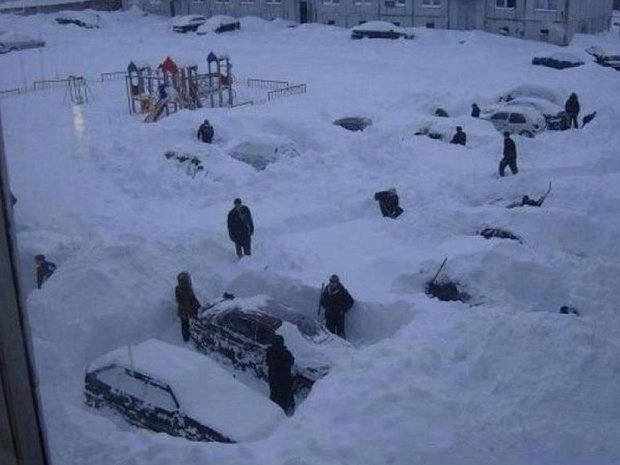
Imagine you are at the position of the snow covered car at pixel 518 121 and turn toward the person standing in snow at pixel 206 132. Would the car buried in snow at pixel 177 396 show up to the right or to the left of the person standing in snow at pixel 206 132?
left

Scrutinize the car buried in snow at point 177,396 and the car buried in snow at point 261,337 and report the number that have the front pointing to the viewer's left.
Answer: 0

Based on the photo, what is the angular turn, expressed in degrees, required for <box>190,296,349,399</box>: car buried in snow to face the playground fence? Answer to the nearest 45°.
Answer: approximately 135° to its left

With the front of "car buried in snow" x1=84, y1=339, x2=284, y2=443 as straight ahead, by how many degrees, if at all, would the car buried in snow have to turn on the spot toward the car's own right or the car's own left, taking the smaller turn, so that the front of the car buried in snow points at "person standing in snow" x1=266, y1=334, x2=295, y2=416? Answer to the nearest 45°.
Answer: approximately 45° to the car's own left

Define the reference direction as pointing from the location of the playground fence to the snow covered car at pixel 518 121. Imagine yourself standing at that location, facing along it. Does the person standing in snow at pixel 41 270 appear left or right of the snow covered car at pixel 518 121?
right

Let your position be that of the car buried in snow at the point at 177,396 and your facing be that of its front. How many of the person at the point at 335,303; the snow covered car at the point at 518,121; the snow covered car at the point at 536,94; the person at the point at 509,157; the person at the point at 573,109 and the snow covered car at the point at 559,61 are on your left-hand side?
6

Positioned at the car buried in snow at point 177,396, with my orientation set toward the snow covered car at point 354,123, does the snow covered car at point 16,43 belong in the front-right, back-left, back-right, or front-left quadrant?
front-left

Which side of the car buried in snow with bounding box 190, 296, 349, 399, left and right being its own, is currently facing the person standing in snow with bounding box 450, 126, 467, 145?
left

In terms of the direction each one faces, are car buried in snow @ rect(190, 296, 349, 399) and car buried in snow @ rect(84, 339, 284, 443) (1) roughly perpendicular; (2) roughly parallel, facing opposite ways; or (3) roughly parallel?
roughly parallel

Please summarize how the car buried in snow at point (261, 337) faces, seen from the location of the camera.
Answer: facing the viewer and to the right of the viewer

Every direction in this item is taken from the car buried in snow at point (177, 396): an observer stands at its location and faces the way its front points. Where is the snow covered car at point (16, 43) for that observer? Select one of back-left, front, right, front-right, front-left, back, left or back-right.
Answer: back-left

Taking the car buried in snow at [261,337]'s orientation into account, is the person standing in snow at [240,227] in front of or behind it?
behind
